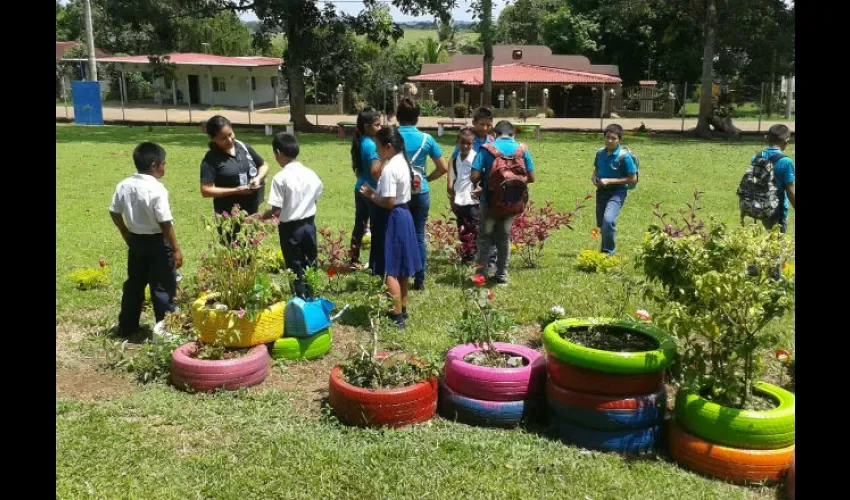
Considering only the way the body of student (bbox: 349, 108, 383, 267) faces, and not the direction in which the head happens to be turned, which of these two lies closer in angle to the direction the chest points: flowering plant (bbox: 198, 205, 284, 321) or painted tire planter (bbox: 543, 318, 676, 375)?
the painted tire planter

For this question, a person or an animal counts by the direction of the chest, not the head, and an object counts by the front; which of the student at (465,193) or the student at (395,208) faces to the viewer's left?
the student at (395,208)

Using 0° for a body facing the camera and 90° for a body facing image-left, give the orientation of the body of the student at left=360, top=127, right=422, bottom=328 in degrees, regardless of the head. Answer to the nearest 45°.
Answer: approximately 90°

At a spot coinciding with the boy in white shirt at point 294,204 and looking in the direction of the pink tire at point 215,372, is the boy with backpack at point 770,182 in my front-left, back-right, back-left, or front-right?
back-left

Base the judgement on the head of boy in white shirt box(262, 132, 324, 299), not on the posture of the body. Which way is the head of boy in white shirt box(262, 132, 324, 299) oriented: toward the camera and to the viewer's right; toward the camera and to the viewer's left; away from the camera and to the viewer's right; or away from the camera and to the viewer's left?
away from the camera and to the viewer's left

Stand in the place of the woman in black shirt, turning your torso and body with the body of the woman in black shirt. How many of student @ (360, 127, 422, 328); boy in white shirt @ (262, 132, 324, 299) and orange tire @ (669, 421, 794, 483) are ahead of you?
3

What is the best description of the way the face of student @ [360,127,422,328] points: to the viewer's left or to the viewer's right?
to the viewer's left

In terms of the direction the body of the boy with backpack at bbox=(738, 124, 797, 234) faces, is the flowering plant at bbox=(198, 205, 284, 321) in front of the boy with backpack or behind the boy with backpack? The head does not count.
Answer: behind

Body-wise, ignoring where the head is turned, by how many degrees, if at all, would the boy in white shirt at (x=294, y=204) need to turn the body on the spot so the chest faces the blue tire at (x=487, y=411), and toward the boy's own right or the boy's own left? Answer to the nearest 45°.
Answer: approximately 180°

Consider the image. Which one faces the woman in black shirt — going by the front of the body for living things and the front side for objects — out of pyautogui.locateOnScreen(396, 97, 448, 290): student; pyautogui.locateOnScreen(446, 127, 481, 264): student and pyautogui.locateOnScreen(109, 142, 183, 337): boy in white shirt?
the boy in white shirt

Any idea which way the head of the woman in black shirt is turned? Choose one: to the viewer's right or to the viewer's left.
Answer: to the viewer's right

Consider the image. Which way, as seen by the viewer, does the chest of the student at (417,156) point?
away from the camera
